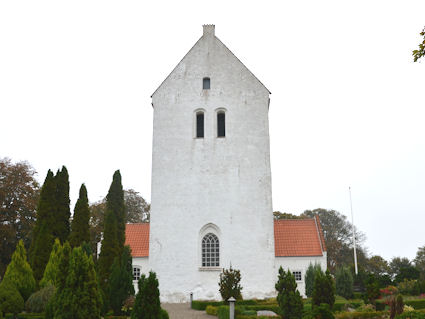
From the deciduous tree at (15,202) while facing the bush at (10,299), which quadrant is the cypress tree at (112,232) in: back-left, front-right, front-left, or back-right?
front-left

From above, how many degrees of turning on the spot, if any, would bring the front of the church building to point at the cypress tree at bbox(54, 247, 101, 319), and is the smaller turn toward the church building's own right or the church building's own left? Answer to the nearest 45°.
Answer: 0° — it already faces it

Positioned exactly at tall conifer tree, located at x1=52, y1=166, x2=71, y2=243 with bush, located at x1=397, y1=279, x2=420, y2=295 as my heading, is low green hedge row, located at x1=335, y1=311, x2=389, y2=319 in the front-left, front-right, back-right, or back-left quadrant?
front-right

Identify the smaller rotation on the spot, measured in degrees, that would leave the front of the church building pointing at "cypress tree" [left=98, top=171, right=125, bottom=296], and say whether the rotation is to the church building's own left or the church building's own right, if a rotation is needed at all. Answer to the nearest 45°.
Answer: approximately 90° to the church building's own right

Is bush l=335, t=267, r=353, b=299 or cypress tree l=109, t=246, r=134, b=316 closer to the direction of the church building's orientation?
the cypress tree

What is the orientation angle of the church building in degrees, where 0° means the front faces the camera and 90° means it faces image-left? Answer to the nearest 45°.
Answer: approximately 0°

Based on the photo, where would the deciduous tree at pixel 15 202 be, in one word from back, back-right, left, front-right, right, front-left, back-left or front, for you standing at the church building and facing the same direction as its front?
back-right

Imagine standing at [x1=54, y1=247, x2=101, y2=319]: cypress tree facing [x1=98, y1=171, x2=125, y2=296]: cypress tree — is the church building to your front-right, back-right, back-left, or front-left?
front-right

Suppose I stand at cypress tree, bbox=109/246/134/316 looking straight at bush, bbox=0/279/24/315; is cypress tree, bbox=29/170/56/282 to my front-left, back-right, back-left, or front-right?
front-right

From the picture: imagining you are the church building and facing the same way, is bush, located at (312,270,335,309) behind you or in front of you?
in front

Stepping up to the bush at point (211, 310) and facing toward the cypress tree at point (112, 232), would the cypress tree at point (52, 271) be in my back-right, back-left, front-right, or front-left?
front-left

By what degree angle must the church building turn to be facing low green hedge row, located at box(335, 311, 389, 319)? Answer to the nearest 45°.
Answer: approximately 45° to its left

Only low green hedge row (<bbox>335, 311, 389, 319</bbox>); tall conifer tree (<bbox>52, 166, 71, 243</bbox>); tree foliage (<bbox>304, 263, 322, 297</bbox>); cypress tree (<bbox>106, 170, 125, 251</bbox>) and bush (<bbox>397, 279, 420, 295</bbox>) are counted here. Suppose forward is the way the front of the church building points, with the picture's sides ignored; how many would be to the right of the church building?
2

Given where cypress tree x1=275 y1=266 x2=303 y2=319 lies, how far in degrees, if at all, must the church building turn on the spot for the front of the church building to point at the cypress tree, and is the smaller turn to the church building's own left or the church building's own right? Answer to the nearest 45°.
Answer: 0° — it already faces it
